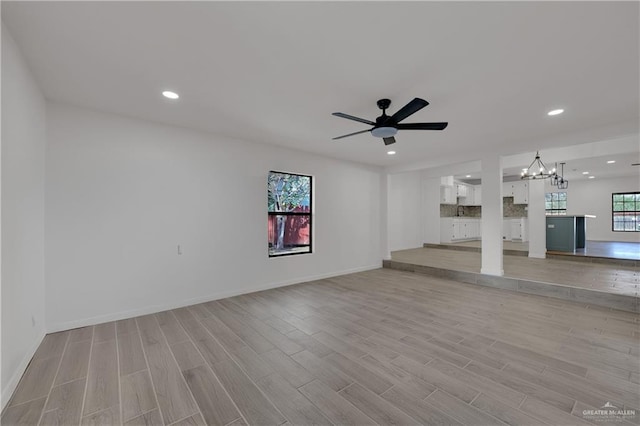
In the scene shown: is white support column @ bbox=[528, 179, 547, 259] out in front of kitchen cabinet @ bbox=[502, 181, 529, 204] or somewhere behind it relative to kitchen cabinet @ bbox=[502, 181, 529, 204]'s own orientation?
in front

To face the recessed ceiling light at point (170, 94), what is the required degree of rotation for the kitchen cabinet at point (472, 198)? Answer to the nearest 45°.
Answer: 0° — it already faces it

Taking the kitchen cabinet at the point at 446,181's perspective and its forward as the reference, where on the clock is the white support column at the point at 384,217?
The white support column is roughly at 1 o'clock from the kitchen cabinet.

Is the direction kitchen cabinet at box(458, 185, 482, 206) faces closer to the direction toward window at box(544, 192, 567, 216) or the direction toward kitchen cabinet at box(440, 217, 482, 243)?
the kitchen cabinet

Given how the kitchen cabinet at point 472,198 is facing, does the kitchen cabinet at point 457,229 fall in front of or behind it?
in front
